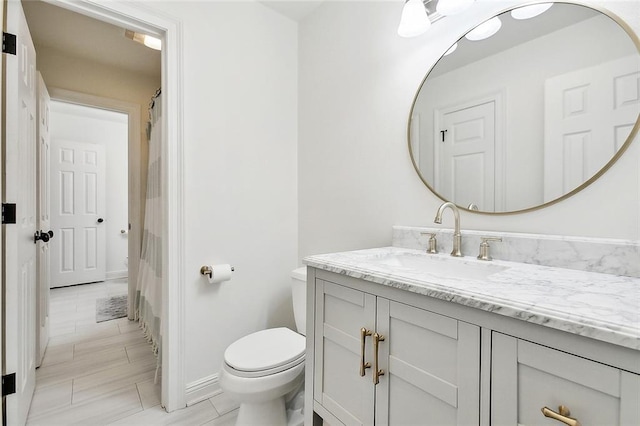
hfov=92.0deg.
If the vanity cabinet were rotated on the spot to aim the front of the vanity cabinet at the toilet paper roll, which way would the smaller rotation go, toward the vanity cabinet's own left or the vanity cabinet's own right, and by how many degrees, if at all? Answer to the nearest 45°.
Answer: approximately 45° to the vanity cabinet's own right

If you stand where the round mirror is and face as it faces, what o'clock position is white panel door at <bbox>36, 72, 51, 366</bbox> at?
The white panel door is roughly at 1 o'clock from the round mirror.

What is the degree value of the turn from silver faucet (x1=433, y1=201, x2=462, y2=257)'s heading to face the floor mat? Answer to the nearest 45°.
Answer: approximately 45° to its right

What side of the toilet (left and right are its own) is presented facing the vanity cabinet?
left

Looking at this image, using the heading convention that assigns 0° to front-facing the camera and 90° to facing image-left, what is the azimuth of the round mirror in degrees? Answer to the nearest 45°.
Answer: approximately 45°
